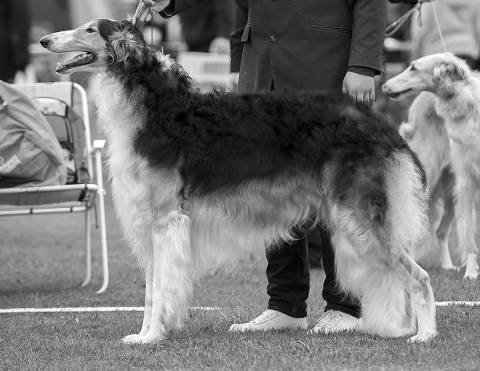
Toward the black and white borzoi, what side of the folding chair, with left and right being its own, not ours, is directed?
front

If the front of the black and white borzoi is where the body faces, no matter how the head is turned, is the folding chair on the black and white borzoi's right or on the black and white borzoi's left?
on the black and white borzoi's right

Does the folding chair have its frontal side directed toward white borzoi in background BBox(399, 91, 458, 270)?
no

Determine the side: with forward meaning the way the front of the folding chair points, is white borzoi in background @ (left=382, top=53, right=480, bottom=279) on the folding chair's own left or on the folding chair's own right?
on the folding chair's own left

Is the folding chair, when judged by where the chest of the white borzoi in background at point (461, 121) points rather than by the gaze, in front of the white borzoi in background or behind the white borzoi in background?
in front

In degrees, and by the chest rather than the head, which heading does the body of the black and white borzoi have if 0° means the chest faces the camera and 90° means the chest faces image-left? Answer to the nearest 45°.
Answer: approximately 90°

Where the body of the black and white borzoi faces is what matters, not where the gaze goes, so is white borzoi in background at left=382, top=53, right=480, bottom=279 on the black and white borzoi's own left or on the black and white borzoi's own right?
on the black and white borzoi's own right
